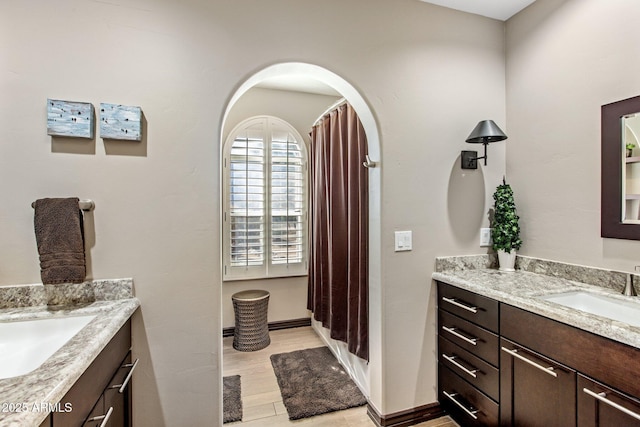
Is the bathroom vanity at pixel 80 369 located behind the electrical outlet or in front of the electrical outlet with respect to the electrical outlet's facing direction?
in front

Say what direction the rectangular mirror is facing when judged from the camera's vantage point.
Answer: facing the viewer and to the left of the viewer

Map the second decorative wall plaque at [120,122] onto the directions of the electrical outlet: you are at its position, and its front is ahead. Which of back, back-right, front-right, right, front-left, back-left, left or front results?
front-right

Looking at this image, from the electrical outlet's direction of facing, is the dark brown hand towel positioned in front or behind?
in front

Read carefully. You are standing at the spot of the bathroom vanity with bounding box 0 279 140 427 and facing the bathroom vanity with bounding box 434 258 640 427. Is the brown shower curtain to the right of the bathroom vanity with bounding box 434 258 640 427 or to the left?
left

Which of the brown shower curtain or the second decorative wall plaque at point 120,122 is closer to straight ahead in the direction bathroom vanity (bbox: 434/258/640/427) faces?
the second decorative wall plaque

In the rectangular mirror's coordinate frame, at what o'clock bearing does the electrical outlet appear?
The electrical outlet is roughly at 2 o'clock from the rectangular mirror.

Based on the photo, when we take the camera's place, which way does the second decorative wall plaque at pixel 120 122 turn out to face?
facing the viewer

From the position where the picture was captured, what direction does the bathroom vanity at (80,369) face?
facing the viewer and to the right of the viewer

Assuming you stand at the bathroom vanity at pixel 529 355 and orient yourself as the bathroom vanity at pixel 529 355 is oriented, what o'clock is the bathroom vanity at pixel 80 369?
the bathroom vanity at pixel 80 369 is roughly at 12 o'clock from the bathroom vanity at pixel 529 355.

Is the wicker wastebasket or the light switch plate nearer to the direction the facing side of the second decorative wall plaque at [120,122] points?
the light switch plate
